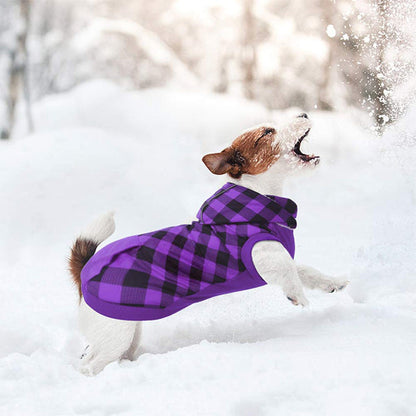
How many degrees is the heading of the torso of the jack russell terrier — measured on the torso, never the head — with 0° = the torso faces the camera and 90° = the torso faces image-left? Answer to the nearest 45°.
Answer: approximately 270°
